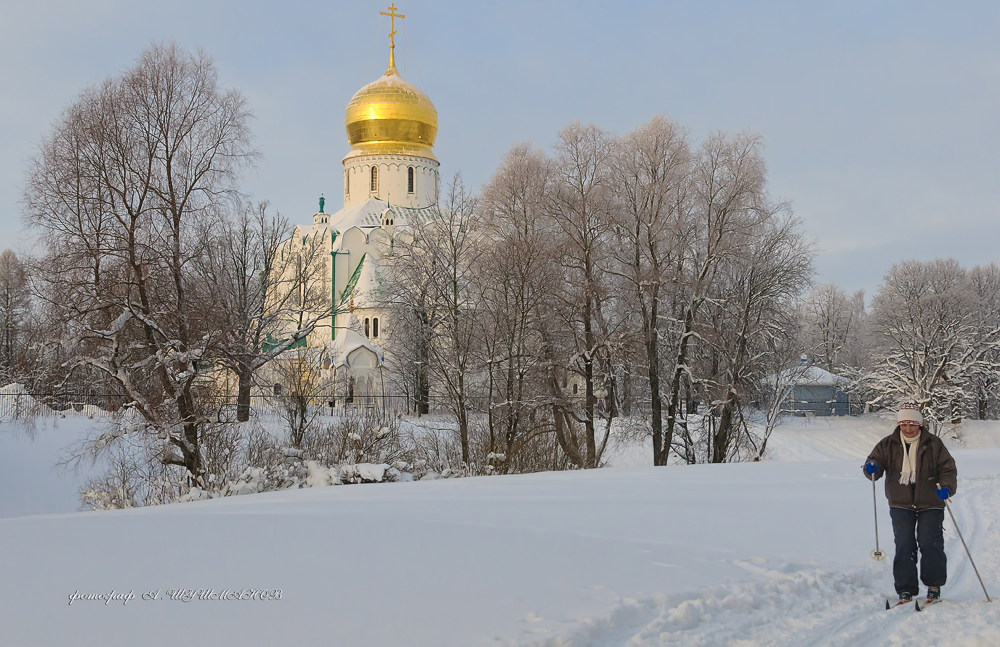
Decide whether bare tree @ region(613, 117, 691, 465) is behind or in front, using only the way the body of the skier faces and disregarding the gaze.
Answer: behind

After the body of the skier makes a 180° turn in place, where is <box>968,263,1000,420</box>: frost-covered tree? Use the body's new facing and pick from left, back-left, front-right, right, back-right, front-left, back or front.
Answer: front

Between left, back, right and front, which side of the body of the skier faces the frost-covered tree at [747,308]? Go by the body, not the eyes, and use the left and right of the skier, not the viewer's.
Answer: back

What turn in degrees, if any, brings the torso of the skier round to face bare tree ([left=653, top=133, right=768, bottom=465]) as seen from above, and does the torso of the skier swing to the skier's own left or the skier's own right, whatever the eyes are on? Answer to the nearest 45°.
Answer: approximately 180°

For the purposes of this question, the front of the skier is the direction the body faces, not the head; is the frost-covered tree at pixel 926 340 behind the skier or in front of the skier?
behind

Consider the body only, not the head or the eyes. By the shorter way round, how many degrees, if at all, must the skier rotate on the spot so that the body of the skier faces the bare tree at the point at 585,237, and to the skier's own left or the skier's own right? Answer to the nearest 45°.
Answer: approximately 135° to the skier's own right

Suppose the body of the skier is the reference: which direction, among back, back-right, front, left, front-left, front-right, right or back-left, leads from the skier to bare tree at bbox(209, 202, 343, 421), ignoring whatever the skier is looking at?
back-right

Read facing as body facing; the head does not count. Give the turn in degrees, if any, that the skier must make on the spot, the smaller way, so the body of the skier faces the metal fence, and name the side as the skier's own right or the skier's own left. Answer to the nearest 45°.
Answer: approximately 135° to the skier's own right

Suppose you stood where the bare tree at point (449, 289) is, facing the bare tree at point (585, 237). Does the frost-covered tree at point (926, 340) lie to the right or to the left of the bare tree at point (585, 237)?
left

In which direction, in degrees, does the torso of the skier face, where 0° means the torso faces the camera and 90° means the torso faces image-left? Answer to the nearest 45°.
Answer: approximately 0°

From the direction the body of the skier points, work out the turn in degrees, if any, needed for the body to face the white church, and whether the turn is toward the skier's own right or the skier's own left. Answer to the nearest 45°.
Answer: approximately 135° to the skier's own right
